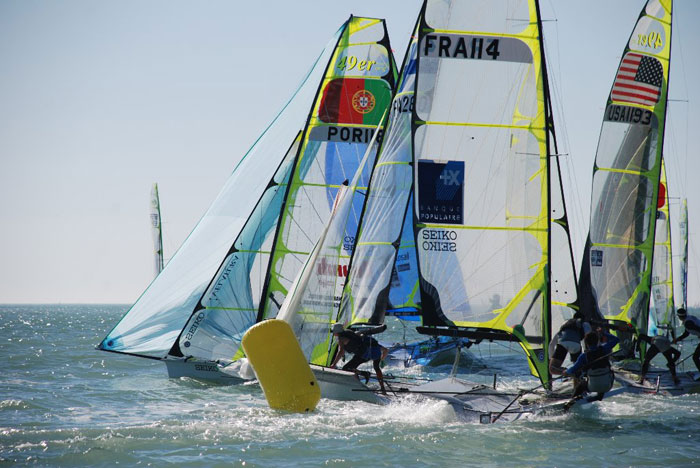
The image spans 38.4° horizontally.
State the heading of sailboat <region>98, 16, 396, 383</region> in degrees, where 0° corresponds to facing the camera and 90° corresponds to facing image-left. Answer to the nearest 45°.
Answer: approximately 90°

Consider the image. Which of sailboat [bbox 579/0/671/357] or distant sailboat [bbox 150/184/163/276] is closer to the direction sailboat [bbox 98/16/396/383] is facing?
the distant sailboat

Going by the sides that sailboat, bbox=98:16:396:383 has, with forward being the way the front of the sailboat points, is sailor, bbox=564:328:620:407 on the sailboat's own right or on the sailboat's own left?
on the sailboat's own left

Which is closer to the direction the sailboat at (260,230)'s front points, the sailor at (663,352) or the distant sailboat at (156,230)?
the distant sailboat

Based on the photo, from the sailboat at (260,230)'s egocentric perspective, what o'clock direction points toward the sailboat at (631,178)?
the sailboat at (631,178) is roughly at 6 o'clock from the sailboat at (260,230).

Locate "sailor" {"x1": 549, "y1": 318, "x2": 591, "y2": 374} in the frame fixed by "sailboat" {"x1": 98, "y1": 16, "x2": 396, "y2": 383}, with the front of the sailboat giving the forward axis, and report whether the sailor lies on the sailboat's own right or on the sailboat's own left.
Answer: on the sailboat's own left
